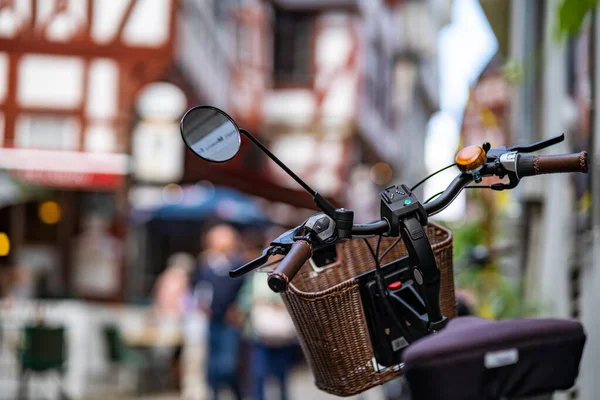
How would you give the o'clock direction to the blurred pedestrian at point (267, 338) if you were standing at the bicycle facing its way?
The blurred pedestrian is roughly at 1 o'clock from the bicycle.

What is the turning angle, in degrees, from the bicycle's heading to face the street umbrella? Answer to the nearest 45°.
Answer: approximately 45° to its right

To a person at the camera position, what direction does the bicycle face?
facing away from the viewer and to the left of the viewer

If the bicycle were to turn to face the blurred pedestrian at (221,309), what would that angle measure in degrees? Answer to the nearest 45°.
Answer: approximately 45° to its right
